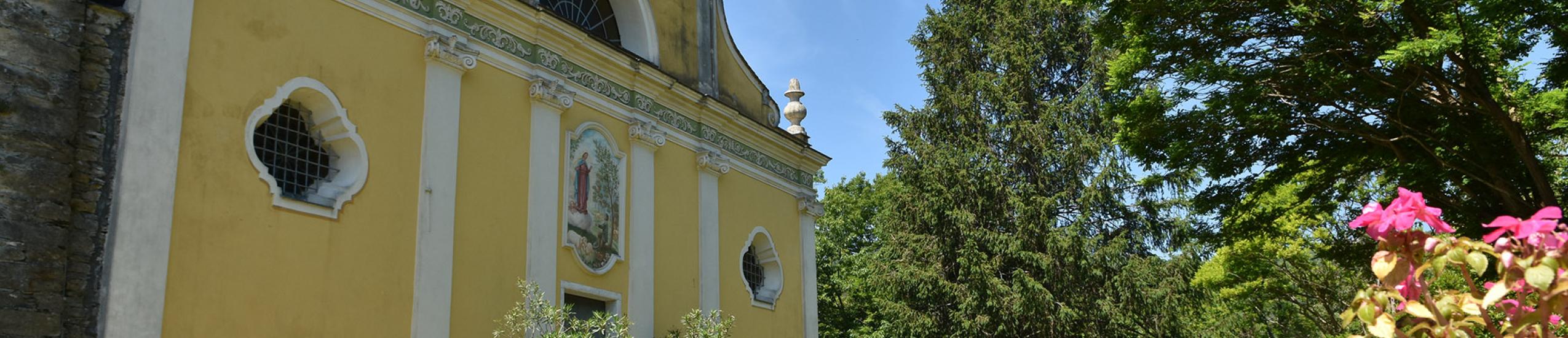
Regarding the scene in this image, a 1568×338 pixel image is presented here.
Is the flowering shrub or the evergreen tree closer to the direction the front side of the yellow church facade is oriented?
the flowering shrub

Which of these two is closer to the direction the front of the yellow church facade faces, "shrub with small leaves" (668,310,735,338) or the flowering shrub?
the flowering shrub

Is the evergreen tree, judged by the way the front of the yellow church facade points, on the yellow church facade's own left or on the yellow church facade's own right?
on the yellow church facade's own left

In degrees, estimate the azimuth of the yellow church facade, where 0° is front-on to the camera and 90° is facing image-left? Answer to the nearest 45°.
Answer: approximately 315°

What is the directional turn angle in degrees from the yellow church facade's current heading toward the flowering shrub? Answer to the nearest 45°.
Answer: approximately 45° to its right
